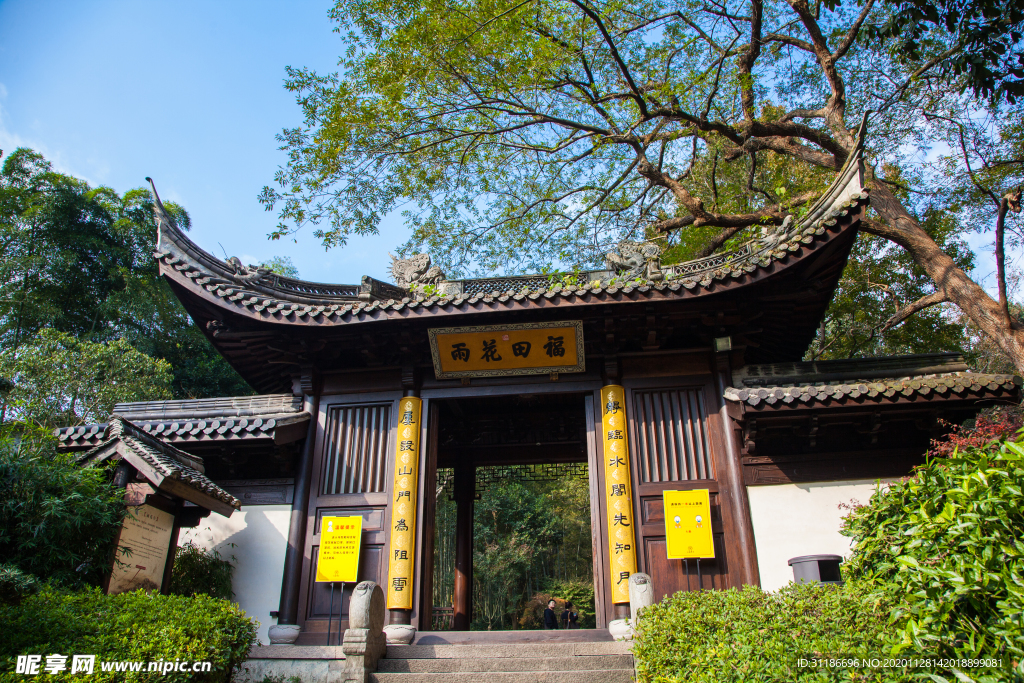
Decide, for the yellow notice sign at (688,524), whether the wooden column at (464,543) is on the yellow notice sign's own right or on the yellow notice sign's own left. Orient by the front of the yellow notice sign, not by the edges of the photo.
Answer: on the yellow notice sign's own right

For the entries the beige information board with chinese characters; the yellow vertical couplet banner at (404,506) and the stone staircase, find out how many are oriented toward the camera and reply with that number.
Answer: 3

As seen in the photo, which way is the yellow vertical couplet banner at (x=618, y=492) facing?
toward the camera

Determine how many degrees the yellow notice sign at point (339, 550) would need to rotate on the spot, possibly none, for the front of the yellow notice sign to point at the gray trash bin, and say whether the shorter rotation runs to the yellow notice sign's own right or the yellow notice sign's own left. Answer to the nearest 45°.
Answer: approximately 45° to the yellow notice sign's own left

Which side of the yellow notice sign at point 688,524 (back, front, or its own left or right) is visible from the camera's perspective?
front

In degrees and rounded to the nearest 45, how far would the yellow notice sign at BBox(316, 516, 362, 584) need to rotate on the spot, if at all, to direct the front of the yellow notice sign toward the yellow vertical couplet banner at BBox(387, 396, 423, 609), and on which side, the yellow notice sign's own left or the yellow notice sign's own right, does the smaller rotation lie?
approximately 90° to the yellow notice sign's own left

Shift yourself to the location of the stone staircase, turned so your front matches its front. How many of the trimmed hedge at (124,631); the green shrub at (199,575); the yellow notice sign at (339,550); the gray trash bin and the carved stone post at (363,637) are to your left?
1

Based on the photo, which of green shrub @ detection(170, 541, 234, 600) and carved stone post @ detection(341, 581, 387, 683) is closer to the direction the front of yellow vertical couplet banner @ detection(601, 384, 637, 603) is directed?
the carved stone post

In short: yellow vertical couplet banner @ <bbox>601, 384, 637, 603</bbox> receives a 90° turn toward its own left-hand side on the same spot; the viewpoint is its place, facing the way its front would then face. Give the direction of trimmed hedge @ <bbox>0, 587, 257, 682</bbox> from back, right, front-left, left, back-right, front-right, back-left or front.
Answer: back-right

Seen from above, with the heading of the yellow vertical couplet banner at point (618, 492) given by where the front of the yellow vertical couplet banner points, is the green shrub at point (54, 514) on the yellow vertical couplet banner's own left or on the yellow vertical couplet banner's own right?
on the yellow vertical couplet banner's own right

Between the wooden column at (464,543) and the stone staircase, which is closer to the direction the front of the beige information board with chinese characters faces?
the stone staircase
